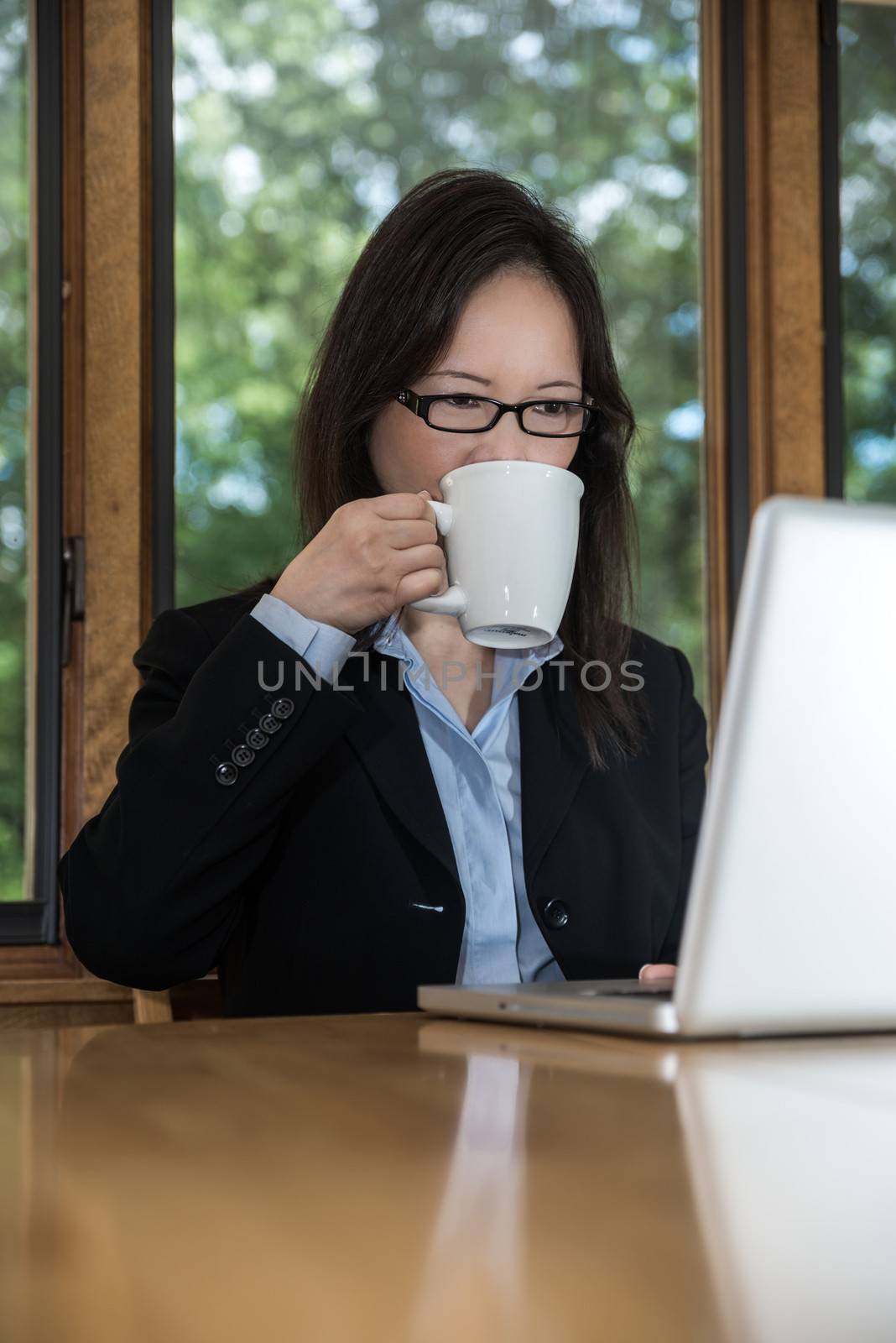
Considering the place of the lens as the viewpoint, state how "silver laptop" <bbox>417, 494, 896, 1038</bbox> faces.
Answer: facing away from the viewer and to the left of the viewer

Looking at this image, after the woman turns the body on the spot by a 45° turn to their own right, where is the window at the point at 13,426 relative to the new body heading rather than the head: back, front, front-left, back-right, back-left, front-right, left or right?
back-right

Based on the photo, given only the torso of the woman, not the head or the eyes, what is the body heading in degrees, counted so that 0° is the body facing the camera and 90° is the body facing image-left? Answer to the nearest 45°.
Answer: approximately 315°
